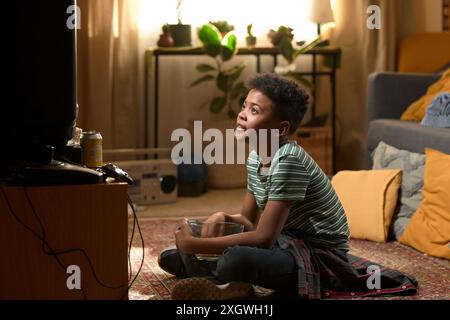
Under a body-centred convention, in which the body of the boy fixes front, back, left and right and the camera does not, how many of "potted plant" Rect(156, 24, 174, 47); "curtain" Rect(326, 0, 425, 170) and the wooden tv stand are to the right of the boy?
2

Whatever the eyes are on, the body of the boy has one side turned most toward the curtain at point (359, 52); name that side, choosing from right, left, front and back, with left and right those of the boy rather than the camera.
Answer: right

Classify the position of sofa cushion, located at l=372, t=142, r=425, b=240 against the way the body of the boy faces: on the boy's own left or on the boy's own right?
on the boy's own right

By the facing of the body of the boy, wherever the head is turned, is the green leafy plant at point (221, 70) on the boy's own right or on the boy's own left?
on the boy's own right

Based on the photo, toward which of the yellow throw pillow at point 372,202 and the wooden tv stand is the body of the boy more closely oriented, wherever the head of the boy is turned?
the wooden tv stand

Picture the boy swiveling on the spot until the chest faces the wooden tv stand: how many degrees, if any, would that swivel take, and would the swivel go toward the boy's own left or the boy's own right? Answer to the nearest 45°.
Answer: approximately 45° to the boy's own left

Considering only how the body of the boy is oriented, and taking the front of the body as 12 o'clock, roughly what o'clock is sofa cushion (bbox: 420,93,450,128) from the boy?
The sofa cushion is roughly at 4 o'clock from the boy.

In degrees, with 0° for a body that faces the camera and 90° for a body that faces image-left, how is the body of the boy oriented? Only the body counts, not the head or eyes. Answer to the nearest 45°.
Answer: approximately 90°

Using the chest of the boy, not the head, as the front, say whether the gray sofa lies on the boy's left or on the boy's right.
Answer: on the boy's right

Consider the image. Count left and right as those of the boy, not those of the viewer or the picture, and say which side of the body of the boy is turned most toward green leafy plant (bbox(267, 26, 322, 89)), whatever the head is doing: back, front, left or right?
right

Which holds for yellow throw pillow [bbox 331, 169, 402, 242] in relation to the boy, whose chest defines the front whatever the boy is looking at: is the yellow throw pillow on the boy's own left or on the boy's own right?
on the boy's own right
